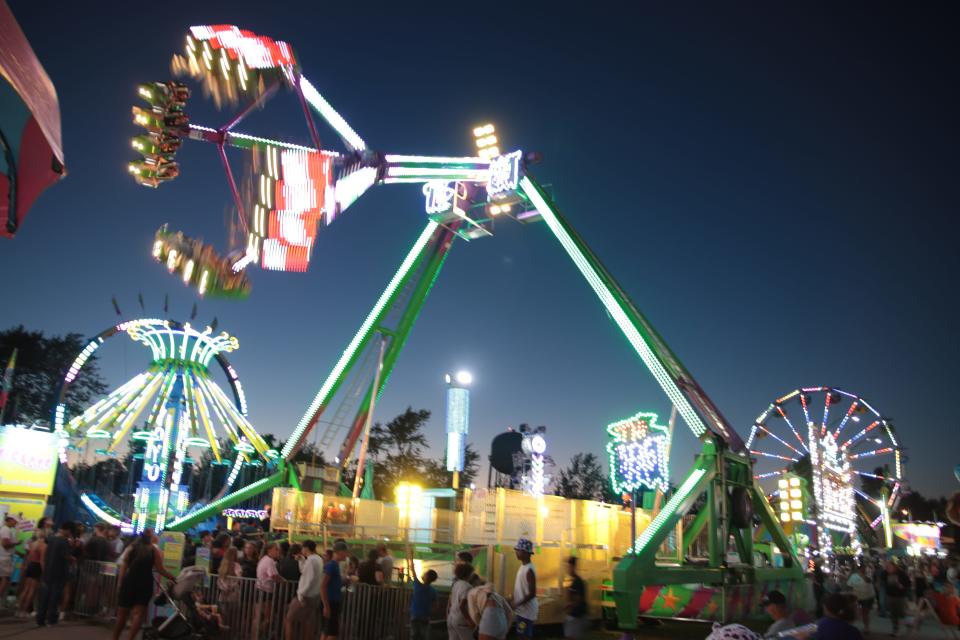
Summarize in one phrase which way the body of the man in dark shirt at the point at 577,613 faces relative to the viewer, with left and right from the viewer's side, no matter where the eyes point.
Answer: facing to the left of the viewer

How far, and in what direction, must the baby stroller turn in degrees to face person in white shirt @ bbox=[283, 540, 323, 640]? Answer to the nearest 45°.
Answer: approximately 45° to its right

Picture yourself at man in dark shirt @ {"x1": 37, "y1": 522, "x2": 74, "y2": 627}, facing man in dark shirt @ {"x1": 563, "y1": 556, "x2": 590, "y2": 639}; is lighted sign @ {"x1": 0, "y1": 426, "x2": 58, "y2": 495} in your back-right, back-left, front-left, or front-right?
back-left

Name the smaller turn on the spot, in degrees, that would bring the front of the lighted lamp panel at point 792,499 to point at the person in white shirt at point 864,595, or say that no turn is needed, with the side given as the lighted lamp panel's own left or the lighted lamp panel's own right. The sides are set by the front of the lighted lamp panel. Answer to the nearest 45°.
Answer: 0° — it already faces them

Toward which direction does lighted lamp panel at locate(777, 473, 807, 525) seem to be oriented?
toward the camera

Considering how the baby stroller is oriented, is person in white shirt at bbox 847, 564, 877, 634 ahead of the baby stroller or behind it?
ahead
